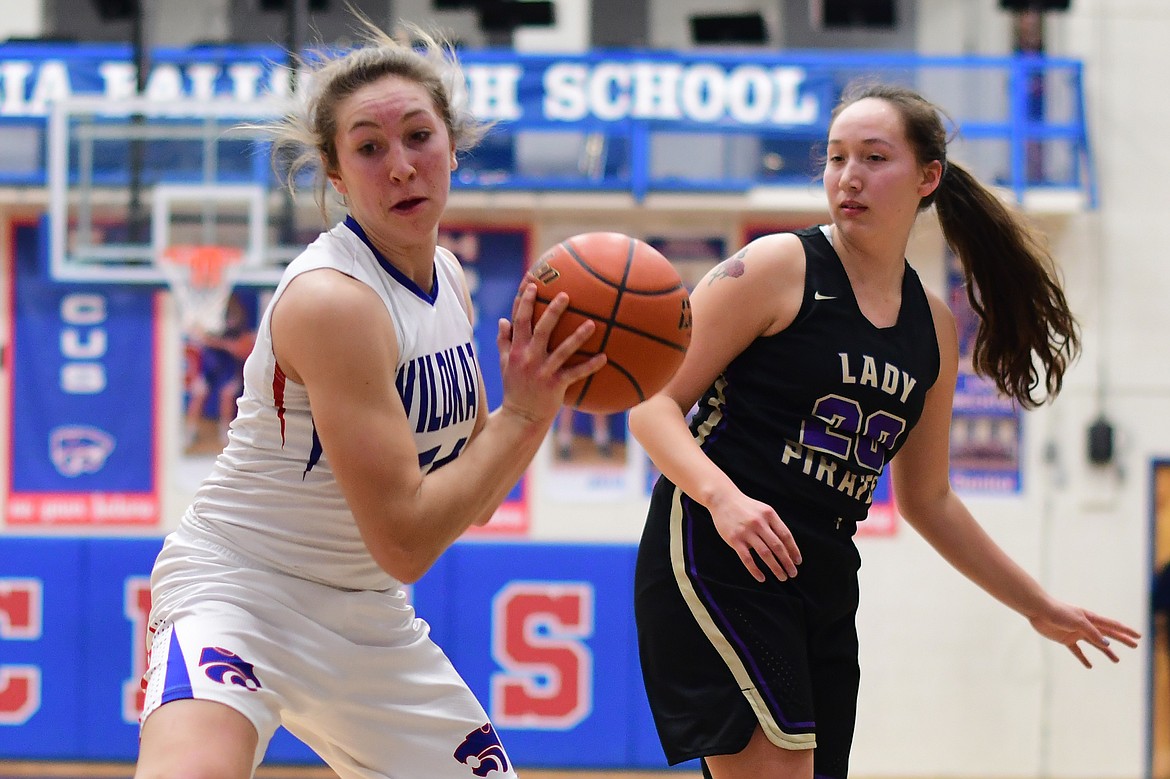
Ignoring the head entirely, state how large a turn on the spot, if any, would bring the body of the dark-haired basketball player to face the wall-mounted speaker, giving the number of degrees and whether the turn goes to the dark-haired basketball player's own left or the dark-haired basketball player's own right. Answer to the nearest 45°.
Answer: approximately 135° to the dark-haired basketball player's own left

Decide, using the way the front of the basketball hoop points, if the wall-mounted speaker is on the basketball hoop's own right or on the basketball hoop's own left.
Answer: on the basketball hoop's own left

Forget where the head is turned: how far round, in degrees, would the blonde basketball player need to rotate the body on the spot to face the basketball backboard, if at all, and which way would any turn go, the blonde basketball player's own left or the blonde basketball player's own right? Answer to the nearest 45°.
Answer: approximately 135° to the blonde basketball player's own left

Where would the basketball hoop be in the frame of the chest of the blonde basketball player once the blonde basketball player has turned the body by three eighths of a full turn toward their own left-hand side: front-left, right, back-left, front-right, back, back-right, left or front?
front

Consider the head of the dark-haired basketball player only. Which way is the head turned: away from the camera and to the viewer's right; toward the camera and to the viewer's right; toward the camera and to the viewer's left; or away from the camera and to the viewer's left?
toward the camera and to the viewer's left

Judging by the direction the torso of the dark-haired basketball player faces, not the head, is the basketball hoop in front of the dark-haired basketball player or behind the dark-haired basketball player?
behind

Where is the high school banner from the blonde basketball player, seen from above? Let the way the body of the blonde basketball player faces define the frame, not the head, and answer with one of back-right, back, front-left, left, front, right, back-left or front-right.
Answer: back-left

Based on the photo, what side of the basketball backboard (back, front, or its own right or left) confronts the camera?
front

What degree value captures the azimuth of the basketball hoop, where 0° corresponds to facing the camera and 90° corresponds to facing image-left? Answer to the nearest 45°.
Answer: approximately 0°

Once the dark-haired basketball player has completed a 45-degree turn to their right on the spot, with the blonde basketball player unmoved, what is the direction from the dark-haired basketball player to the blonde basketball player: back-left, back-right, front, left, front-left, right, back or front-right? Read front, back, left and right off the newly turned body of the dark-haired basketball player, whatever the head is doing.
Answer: front-right

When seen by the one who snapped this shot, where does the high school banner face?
facing the viewer

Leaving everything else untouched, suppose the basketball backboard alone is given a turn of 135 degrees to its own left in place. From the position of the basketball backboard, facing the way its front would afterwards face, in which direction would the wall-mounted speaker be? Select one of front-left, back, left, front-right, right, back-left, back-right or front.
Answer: front-right

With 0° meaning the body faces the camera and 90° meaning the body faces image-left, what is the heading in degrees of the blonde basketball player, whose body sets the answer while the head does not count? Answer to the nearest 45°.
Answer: approximately 315°

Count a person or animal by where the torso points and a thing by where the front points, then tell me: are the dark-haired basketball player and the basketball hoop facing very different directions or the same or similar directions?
same or similar directions

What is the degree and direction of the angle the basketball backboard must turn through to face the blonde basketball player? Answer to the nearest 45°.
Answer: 0° — it already faces them
